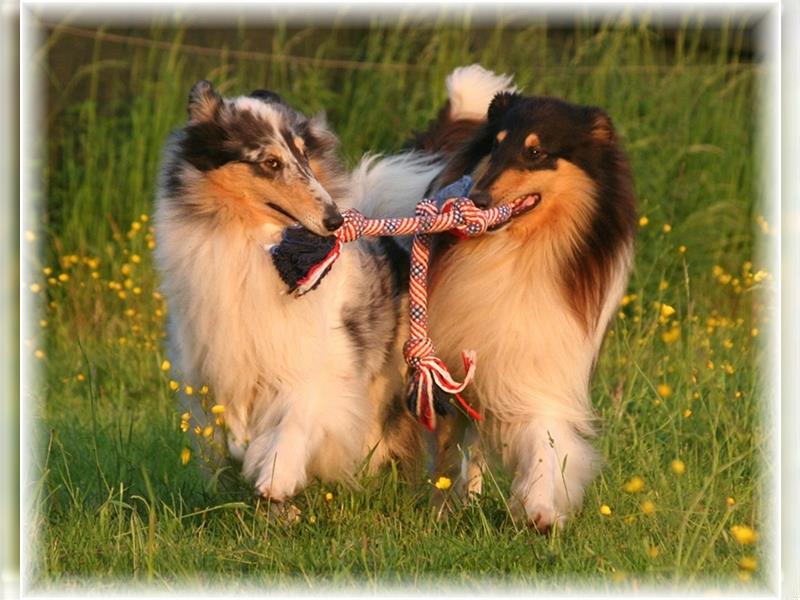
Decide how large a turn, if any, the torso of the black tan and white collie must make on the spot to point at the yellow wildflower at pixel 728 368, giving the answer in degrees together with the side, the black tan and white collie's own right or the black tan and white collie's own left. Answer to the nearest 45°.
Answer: approximately 135° to the black tan and white collie's own left

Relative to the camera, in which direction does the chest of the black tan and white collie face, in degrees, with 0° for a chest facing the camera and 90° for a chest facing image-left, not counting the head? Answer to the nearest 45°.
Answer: approximately 0°

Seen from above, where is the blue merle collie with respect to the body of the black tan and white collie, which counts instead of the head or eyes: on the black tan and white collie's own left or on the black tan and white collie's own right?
on the black tan and white collie's own right

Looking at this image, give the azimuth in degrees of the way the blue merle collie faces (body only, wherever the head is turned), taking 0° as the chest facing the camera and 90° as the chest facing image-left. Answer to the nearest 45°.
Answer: approximately 45°

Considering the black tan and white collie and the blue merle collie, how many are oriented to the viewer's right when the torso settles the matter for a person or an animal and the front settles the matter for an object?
0

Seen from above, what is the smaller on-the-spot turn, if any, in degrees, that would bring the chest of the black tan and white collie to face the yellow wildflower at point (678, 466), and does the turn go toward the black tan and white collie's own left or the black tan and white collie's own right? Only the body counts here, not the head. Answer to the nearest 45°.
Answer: approximately 45° to the black tan and white collie's own left
